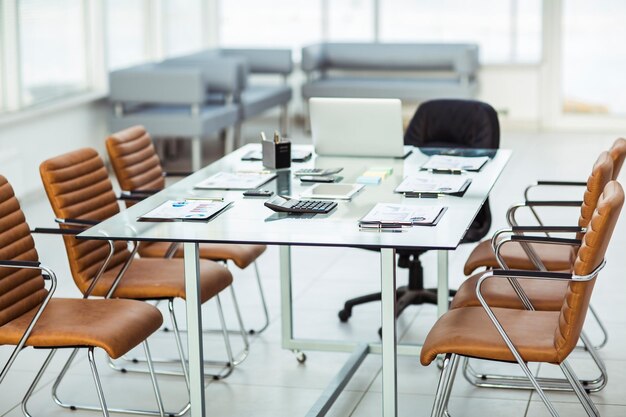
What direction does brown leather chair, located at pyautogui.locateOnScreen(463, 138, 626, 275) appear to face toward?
to the viewer's left

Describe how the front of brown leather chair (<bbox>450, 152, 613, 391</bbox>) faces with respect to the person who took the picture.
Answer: facing to the left of the viewer

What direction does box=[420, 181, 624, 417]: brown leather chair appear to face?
to the viewer's left

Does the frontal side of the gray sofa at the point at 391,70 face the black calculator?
yes

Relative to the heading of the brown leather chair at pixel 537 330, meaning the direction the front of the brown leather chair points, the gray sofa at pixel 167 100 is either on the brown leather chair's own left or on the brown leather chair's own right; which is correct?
on the brown leather chair's own right

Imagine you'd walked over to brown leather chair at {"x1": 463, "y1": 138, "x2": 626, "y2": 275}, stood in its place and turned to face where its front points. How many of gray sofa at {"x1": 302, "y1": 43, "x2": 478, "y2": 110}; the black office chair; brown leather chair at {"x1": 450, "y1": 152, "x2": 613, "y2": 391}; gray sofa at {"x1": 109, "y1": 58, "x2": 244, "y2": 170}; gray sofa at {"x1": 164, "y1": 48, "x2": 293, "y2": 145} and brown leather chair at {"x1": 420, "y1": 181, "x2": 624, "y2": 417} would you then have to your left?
2

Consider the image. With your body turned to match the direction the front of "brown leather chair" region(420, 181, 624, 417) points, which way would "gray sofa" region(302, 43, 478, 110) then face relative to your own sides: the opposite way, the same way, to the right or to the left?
to the left

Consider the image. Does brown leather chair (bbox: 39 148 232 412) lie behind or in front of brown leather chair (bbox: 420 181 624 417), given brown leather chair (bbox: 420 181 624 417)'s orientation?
in front

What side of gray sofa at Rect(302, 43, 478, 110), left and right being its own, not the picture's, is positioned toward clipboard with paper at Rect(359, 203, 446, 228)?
front

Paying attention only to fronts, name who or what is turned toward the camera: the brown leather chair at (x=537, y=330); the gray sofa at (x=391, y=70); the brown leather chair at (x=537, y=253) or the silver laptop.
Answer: the gray sofa

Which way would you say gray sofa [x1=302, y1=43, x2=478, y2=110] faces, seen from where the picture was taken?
facing the viewer
